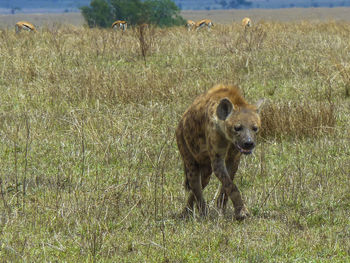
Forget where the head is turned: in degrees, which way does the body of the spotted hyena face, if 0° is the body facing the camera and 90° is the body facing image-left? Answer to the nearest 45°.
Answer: approximately 315°

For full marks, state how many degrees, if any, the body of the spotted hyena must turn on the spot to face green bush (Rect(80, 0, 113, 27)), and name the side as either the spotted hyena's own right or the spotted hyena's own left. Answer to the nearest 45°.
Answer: approximately 135° to the spotted hyena's own left
